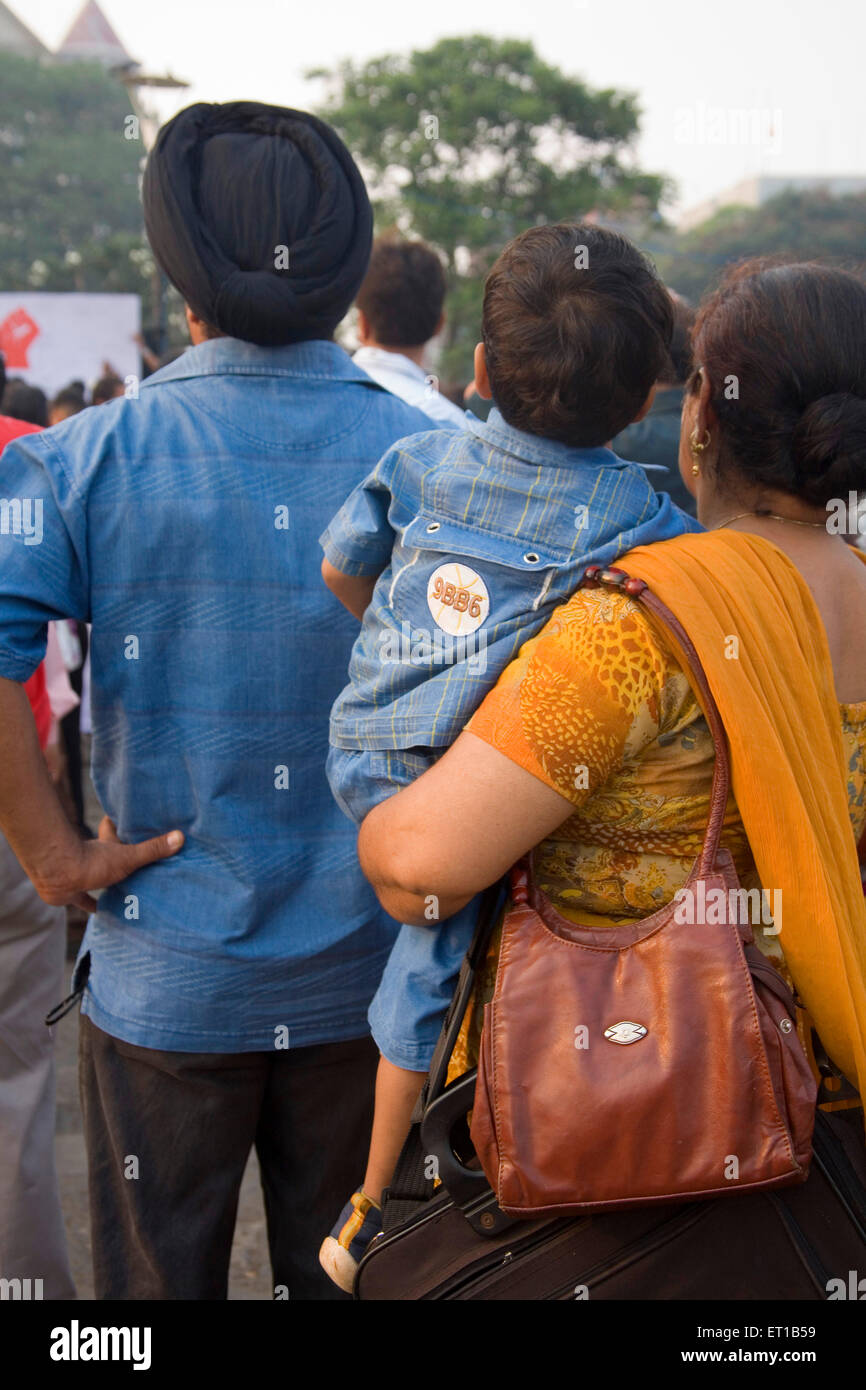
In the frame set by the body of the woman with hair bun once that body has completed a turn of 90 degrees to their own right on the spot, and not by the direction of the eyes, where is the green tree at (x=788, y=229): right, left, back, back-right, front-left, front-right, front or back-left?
front-left

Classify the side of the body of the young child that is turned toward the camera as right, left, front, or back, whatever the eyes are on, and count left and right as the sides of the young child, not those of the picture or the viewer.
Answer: back

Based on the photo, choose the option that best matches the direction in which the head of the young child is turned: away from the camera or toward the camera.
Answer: away from the camera

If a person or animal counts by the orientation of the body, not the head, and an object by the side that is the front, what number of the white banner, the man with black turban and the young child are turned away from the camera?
2

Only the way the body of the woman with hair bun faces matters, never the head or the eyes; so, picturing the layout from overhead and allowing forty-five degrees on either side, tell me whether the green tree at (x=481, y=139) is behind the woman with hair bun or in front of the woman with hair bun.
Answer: in front

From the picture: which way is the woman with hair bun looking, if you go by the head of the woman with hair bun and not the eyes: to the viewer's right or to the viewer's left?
to the viewer's left

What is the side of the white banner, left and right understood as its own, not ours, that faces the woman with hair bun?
front

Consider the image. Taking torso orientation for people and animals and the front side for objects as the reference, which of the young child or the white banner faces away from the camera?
the young child

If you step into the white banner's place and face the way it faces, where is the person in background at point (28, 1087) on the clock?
The person in background is roughly at 12 o'clock from the white banner.

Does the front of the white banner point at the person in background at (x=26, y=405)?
yes

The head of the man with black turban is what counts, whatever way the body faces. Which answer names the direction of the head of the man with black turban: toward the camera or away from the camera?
away from the camera

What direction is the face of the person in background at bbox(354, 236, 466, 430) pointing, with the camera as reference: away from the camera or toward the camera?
away from the camera

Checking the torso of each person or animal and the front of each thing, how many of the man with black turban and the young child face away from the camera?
2

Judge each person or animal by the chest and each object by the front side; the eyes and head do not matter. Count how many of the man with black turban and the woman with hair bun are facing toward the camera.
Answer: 0

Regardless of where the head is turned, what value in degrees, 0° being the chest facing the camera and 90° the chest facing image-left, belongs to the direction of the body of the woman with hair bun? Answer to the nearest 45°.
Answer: approximately 135°
